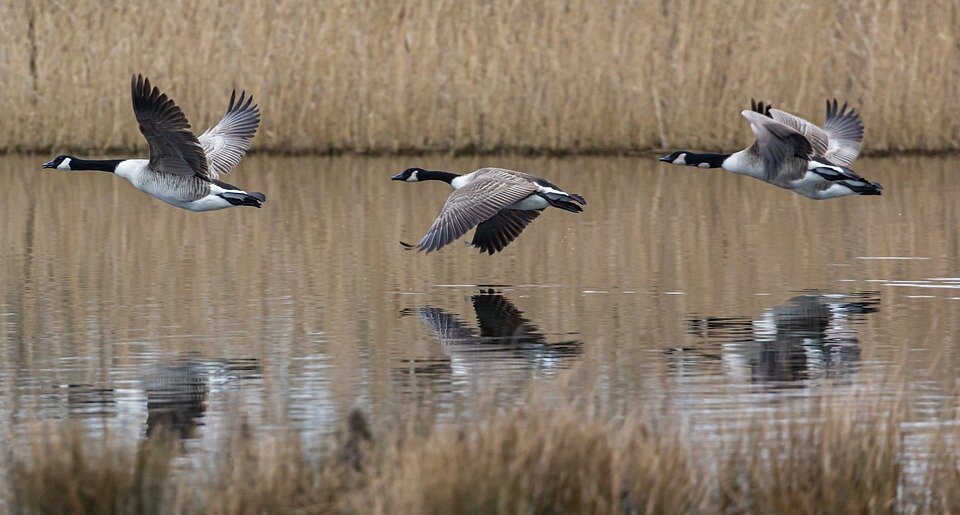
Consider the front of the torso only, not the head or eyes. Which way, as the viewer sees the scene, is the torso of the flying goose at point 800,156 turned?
to the viewer's left

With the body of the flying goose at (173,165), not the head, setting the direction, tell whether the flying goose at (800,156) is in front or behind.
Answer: behind

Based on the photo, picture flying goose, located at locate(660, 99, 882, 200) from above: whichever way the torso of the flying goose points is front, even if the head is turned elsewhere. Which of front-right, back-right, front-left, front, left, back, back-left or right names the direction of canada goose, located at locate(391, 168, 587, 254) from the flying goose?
front-left

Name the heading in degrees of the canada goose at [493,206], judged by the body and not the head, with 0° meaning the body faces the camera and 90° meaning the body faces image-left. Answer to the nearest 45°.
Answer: approximately 90°

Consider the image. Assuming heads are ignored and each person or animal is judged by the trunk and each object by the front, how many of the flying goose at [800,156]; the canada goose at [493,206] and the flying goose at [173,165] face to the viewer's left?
3

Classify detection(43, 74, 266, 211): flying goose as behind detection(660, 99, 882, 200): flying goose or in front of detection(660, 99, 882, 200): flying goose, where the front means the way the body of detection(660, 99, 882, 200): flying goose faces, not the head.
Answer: in front

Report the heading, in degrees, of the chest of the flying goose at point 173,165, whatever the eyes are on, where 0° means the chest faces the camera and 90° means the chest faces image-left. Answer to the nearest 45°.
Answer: approximately 90°
